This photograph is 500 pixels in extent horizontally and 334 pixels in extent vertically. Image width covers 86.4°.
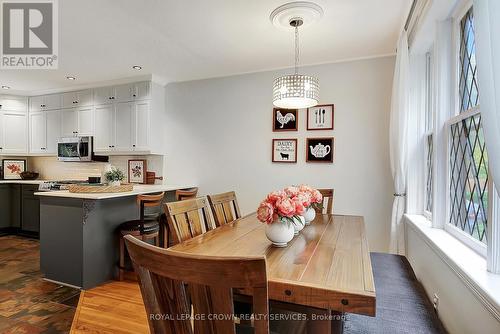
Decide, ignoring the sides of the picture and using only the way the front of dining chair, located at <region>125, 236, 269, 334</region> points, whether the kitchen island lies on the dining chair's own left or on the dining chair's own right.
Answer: on the dining chair's own left

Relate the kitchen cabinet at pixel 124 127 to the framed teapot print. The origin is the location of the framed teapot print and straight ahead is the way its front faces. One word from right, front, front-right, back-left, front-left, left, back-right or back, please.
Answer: right

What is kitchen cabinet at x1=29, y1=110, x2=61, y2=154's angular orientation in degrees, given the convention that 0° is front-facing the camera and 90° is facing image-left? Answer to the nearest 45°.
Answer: approximately 45°

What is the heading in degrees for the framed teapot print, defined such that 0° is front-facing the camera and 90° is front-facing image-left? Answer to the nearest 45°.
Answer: approximately 0°

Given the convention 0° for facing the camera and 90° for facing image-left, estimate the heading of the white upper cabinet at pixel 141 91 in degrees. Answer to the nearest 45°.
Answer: approximately 45°

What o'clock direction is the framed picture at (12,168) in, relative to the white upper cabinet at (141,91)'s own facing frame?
The framed picture is roughly at 3 o'clock from the white upper cabinet.

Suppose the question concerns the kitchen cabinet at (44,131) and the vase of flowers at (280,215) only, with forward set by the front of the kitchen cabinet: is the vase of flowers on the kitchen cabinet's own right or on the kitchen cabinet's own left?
on the kitchen cabinet's own left

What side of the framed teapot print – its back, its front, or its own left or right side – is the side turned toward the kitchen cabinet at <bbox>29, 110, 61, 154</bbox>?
right

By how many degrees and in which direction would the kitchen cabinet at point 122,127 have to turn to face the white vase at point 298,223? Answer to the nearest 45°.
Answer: approximately 45° to its left

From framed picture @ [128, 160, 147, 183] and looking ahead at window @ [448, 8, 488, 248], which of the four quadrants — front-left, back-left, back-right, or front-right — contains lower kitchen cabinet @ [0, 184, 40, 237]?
back-right

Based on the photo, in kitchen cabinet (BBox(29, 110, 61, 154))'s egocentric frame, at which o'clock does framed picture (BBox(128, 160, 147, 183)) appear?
The framed picture is roughly at 9 o'clock from the kitchen cabinet.

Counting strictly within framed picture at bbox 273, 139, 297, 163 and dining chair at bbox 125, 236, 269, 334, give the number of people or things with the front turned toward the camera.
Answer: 1
